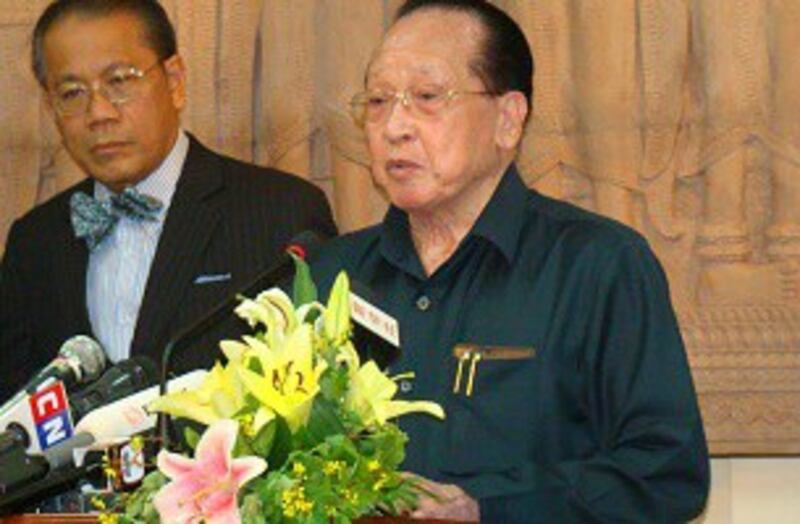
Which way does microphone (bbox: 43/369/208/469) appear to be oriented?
to the viewer's right

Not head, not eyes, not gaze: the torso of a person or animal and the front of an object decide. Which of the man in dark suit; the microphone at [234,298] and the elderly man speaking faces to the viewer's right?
the microphone

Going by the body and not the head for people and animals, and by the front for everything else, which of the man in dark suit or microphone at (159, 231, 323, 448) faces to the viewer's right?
the microphone

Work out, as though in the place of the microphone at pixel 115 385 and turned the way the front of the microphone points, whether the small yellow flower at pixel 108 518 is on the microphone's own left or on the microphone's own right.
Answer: on the microphone's own right

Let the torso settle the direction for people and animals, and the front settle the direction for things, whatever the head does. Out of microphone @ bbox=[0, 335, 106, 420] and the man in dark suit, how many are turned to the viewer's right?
1

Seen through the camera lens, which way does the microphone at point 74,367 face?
facing to the right of the viewer

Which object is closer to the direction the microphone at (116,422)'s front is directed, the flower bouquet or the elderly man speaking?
the elderly man speaking

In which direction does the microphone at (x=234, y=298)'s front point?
to the viewer's right

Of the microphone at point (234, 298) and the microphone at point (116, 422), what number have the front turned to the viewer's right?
2

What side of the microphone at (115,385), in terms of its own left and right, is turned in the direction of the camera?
right
